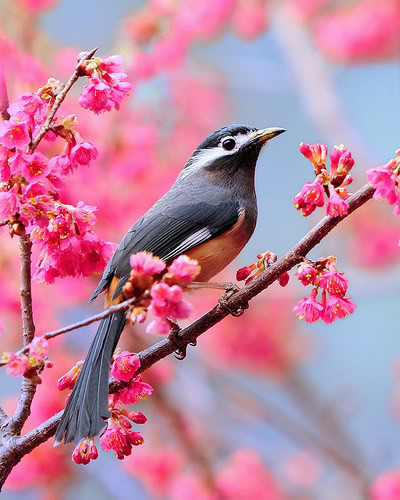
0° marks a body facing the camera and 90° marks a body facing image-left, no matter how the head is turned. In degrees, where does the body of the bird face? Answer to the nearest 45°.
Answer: approximately 270°
